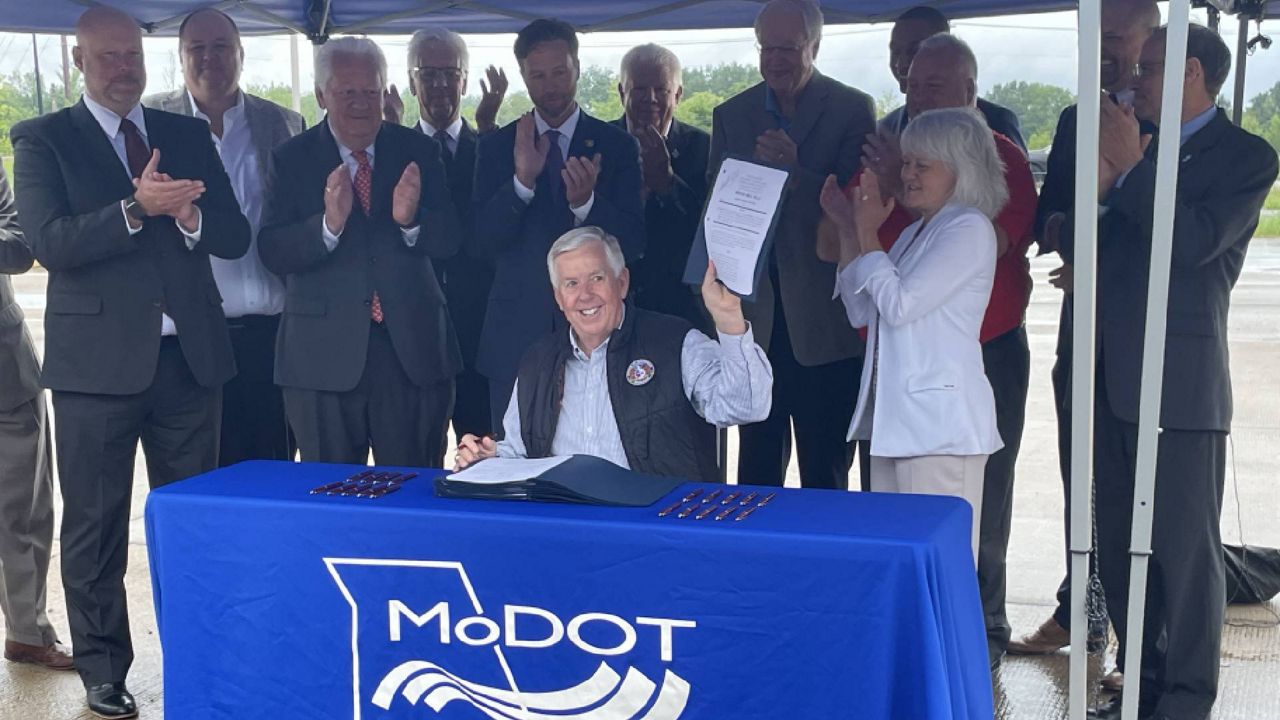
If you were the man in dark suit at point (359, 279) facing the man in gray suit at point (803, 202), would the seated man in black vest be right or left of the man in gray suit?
right

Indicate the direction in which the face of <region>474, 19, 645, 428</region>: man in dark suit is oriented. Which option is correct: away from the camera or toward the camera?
toward the camera

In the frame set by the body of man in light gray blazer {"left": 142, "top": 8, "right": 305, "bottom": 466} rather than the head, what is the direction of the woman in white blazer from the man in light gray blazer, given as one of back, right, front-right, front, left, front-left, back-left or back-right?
front-left

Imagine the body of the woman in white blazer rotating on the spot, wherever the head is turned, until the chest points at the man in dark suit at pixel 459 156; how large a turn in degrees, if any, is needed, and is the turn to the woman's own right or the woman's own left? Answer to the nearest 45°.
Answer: approximately 45° to the woman's own right

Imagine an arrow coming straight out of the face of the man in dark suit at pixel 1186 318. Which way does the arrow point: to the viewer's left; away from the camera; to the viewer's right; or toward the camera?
to the viewer's left

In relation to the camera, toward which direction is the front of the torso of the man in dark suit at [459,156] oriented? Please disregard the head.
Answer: toward the camera

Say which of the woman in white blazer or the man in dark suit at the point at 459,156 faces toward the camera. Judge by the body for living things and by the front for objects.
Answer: the man in dark suit

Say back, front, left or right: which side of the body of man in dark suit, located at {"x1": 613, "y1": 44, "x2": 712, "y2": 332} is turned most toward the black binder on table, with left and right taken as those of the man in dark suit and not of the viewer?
front

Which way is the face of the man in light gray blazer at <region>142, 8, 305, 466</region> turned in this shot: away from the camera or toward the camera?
toward the camera

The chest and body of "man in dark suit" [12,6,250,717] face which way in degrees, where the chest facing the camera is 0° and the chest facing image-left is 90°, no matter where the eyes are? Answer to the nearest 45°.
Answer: approximately 315°

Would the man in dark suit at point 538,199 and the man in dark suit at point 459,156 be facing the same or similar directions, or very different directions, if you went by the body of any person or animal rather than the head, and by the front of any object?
same or similar directions

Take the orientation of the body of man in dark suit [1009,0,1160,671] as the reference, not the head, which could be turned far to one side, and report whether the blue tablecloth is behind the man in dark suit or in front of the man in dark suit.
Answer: in front

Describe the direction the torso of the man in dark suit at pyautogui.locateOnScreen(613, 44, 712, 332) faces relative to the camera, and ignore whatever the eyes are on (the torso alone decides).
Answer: toward the camera

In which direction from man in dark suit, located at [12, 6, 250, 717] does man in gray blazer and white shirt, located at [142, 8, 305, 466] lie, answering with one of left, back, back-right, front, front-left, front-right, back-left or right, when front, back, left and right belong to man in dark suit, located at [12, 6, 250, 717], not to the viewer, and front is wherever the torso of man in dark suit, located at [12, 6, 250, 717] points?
left

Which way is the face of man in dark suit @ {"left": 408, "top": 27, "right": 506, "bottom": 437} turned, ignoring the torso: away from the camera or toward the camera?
toward the camera

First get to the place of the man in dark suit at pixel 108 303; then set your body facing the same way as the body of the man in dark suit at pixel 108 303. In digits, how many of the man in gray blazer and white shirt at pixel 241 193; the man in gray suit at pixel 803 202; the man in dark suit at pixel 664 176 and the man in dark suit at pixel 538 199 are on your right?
0

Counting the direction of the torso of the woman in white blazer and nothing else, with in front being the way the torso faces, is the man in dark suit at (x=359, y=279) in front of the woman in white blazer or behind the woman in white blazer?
in front

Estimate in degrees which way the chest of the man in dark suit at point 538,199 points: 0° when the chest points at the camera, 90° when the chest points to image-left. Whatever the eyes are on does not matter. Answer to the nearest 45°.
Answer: approximately 0°

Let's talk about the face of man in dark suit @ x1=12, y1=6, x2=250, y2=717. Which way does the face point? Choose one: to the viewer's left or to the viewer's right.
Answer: to the viewer's right

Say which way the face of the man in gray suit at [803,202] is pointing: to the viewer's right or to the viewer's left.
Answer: to the viewer's left

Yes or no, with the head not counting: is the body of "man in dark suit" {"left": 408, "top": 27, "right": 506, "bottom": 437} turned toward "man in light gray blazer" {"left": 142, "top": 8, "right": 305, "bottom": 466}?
no

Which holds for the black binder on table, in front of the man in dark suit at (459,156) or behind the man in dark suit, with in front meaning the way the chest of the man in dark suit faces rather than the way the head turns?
in front

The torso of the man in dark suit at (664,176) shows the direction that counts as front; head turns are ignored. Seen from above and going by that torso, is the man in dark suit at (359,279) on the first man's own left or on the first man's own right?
on the first man's own right

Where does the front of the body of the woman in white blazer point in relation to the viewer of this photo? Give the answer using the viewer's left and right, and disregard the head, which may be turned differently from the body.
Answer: facing to the left of the viewer
